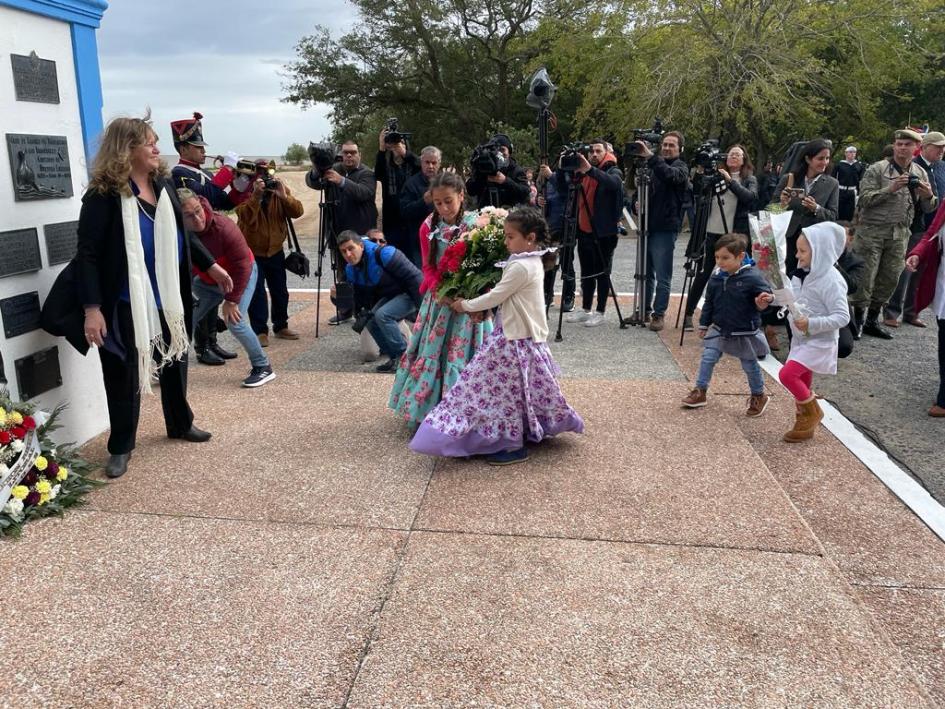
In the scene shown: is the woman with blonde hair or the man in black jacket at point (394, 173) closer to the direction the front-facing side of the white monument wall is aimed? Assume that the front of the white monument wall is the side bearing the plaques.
the woman with blonde hair

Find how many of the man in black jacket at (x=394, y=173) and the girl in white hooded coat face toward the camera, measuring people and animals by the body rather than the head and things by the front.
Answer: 1

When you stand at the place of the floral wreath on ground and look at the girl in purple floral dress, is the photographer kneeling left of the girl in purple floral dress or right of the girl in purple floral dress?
left

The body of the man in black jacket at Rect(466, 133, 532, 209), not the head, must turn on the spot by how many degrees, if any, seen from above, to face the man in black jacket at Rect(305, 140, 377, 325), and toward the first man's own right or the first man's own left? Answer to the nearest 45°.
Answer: approximately 45° to the first man's own right

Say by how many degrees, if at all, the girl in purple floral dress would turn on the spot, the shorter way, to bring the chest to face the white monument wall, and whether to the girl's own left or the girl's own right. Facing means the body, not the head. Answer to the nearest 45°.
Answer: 0° — they already face it

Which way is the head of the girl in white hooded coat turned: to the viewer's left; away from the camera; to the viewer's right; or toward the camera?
to the viewer's left

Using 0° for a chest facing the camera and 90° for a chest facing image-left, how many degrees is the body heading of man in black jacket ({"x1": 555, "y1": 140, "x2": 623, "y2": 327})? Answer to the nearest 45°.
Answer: approximately 45°

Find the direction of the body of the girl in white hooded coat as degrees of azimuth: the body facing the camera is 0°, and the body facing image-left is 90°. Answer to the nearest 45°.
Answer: approximately 90°
